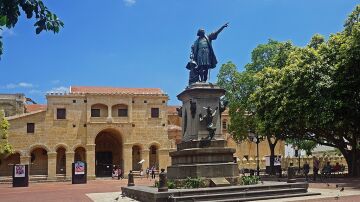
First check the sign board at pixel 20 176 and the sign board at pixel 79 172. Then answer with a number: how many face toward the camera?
2

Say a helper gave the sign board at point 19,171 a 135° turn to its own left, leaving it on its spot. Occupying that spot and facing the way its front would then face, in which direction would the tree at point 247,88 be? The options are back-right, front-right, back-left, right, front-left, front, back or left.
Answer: front-right

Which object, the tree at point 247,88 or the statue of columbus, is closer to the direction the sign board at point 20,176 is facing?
the statue of columbus

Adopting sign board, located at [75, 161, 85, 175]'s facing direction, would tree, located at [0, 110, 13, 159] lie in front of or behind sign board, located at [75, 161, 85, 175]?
behind

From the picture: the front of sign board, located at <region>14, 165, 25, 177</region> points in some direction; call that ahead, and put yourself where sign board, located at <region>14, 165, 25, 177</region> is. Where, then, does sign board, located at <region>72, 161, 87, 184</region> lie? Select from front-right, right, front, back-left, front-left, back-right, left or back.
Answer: left

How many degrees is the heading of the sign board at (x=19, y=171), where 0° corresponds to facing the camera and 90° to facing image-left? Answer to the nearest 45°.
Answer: approximately 0°
